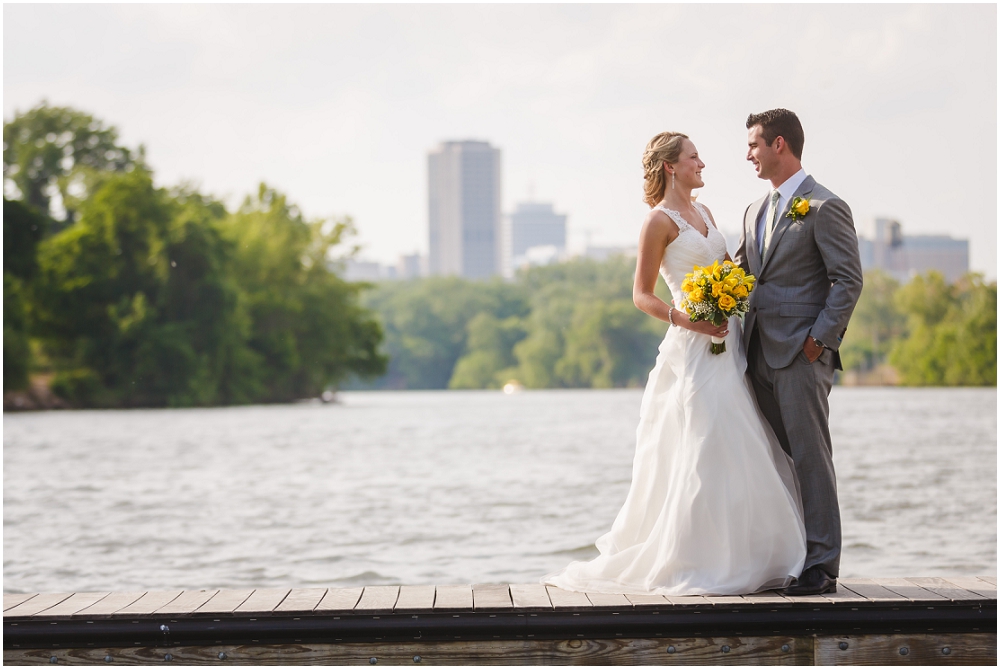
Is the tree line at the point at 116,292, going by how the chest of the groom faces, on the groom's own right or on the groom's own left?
on the groom's own right

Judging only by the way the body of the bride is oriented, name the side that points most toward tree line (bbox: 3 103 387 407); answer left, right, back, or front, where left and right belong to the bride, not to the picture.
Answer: back

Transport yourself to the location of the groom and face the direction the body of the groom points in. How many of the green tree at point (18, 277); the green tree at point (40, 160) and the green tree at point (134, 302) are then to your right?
3

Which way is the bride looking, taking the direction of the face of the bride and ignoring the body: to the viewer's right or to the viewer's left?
to the viewer's right

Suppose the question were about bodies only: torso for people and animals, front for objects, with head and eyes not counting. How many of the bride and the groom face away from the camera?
0

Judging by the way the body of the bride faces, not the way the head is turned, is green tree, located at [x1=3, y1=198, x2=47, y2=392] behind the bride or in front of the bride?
behind

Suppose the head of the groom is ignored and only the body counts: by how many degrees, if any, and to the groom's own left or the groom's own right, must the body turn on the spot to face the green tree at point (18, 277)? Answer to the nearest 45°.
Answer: approximately 90° to the groom's own right

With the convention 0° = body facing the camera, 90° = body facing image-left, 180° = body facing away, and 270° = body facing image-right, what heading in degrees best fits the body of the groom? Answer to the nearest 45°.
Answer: approximately 45°

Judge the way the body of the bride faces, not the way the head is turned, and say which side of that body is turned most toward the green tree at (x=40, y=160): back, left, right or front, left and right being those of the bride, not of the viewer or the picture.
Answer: back

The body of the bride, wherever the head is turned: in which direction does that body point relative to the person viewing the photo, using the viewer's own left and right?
facing the viewer and to the right of the viewer

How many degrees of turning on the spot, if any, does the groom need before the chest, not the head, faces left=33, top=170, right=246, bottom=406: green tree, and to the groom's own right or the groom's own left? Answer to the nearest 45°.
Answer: approximately 90° to the groom's own right

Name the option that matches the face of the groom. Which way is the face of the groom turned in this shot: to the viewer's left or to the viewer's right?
to the viewer's left
